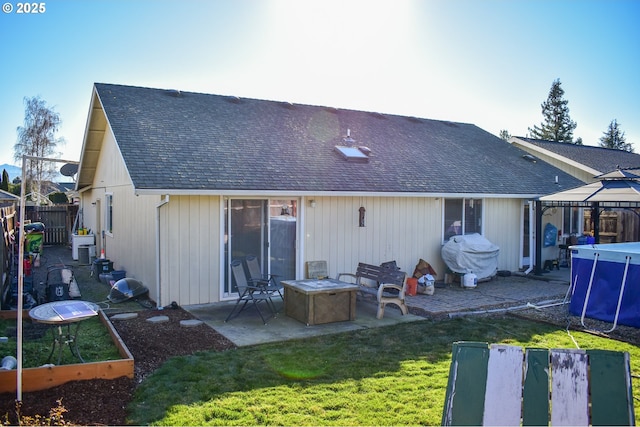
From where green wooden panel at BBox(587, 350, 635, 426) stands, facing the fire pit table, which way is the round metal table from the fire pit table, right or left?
left

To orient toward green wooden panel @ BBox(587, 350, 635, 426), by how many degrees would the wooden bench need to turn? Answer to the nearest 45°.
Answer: approximately 45° to its left

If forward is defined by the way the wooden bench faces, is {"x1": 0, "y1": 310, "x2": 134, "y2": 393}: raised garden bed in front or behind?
in front

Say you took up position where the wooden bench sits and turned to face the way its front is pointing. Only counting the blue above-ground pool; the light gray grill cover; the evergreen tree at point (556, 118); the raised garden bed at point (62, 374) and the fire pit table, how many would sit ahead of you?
2

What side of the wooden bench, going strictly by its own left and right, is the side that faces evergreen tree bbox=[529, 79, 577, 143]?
back

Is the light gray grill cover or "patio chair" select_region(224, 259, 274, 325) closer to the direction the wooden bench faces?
the patio chair

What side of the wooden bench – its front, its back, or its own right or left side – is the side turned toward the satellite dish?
right

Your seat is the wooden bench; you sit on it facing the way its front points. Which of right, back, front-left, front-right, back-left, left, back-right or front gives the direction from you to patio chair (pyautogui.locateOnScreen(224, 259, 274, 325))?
front-right

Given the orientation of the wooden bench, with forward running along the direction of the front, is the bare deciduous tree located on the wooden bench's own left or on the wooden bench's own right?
on the wooden bench's own right

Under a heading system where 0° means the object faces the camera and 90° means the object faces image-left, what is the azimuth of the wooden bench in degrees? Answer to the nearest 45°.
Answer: approximately 45°

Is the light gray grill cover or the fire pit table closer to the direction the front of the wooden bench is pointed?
the fire pit table

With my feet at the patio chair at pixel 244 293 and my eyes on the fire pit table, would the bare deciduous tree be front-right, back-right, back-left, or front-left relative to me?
back-left

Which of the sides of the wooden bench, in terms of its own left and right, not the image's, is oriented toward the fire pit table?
front

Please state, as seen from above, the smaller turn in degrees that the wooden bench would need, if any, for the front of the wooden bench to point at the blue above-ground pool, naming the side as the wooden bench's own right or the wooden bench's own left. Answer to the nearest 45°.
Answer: approximately 135° to the wooden bench's own left

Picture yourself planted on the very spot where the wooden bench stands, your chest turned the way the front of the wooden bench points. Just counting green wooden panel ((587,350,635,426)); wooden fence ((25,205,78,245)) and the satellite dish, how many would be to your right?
2
